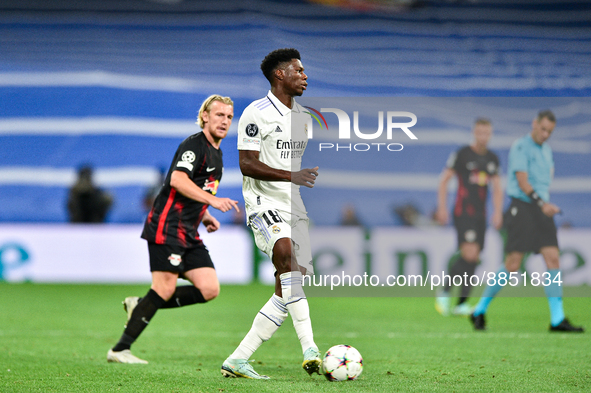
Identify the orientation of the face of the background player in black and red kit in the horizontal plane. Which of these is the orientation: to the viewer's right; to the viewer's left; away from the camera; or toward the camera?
toward the camera

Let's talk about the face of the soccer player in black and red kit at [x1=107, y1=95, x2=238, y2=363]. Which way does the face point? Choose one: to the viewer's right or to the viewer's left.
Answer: to the viewer's right

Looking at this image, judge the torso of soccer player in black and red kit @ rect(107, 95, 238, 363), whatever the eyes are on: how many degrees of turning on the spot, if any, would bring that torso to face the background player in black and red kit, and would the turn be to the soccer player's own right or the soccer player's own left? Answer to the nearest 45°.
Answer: approximately 90° to the soccer player's own left

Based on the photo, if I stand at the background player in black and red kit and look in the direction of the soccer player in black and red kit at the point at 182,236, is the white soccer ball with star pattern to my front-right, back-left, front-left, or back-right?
front-left

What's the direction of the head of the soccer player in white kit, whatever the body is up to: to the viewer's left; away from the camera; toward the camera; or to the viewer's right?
to the viewer's right

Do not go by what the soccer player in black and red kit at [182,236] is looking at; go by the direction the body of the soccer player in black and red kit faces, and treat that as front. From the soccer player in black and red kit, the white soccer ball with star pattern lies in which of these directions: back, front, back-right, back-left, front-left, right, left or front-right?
front

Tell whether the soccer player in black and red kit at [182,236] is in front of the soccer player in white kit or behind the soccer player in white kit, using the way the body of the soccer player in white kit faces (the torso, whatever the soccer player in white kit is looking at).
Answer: behind

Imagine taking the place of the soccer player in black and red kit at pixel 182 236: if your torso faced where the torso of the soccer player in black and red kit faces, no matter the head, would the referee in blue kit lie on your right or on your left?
on your left

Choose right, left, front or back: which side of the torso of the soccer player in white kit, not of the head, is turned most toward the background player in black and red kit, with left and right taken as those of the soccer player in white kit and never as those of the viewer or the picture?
left

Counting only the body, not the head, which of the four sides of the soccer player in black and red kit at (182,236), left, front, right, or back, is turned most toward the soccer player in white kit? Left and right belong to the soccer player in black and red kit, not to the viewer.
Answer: front

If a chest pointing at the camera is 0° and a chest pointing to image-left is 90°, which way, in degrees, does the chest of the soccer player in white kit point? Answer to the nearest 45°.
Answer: approximately 315°

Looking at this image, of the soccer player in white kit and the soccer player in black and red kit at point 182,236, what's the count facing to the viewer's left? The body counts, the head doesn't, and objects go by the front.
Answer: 0
